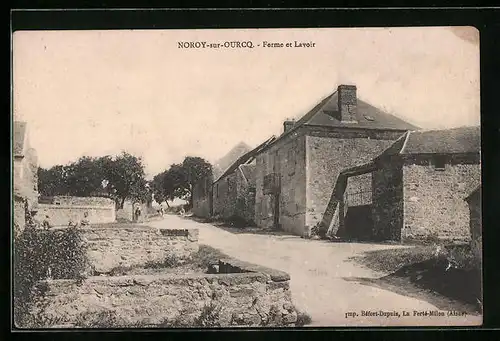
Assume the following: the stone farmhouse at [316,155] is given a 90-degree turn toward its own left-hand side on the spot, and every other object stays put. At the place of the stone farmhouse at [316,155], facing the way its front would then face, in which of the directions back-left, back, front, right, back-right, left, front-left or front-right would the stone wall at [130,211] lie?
back-right

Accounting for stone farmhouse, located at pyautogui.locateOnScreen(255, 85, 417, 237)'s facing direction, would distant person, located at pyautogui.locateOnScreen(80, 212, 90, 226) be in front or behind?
in front

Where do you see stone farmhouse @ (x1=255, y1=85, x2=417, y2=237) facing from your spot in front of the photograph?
facing the viewer and to the left of the viewer

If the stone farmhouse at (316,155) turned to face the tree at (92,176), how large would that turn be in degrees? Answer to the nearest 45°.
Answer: approximately 45° to its right
